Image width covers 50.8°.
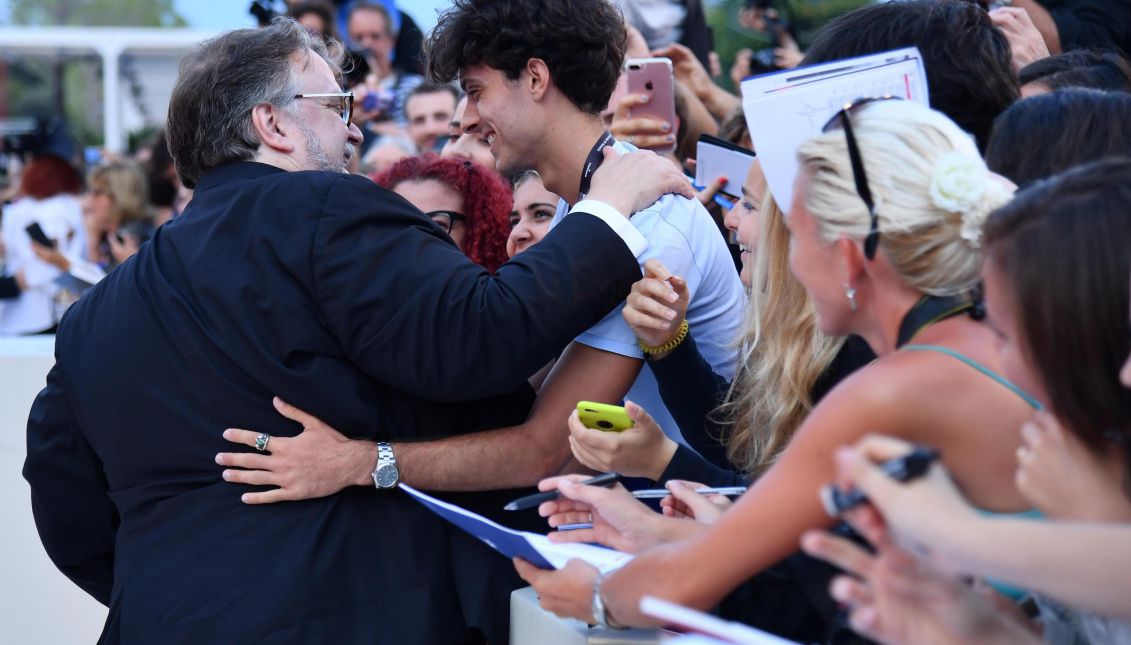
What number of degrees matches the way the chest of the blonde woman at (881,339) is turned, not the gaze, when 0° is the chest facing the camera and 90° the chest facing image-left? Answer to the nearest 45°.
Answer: approximately 135°

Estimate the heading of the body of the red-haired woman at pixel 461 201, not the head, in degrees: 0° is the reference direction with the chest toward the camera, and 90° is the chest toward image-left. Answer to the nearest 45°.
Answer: approximately 45°

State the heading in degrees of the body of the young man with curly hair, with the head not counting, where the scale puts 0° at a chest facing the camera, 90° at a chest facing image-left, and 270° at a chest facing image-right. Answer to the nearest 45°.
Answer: approximately 90°

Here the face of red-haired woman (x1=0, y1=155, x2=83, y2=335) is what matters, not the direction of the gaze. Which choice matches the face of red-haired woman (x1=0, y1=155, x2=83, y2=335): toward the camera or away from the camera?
away from the camera
